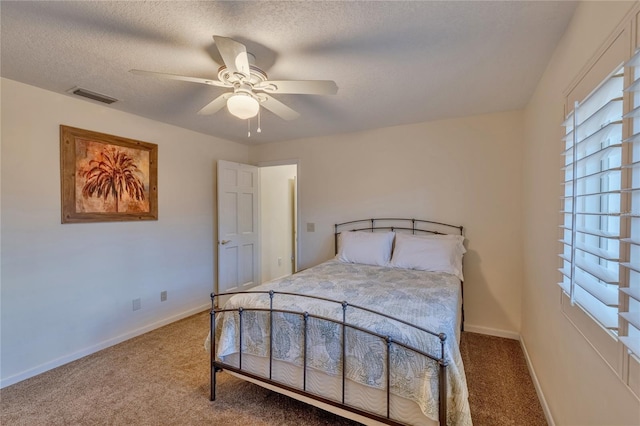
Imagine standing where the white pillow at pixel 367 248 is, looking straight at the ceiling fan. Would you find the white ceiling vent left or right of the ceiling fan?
right

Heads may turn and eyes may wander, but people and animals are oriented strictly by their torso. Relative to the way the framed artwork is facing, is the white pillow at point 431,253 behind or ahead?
ahead

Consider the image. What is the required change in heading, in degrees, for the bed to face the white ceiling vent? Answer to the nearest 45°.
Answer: approximately 45° to its right

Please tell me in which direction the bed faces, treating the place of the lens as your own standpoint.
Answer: facing the viewer and to the left of the viewer

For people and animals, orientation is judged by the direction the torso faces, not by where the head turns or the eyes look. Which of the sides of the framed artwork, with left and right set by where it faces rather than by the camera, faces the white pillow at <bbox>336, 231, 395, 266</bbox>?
front

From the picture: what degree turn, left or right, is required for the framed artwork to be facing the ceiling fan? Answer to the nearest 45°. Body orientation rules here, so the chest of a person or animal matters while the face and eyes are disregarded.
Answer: approximately 45° to its right

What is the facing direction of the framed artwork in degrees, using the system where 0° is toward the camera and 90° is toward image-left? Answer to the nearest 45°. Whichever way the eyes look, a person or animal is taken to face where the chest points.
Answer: approximately 315°

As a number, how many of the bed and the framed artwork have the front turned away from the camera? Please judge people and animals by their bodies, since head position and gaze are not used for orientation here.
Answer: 0

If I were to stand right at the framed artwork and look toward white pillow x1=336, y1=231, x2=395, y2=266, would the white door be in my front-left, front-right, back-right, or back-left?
front-left
